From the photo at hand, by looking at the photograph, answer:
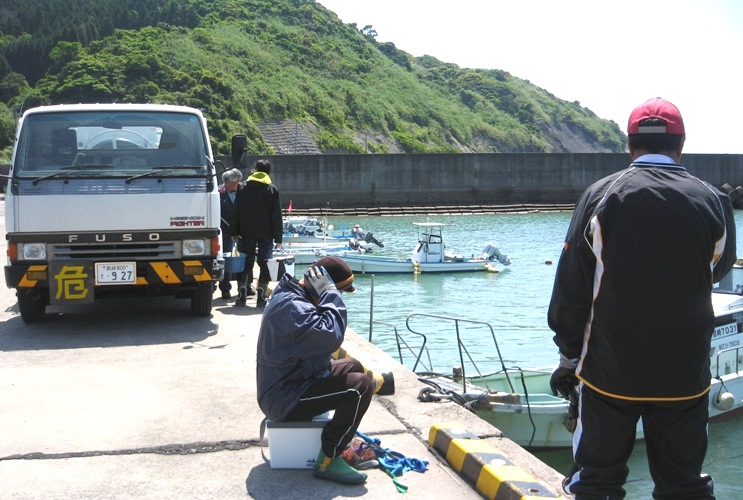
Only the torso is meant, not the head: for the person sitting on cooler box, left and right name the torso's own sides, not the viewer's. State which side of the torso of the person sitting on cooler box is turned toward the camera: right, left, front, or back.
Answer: right

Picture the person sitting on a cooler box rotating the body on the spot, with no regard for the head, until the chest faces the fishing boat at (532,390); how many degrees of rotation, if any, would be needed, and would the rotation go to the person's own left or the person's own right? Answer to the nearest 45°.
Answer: approximately 45° to the person's own left

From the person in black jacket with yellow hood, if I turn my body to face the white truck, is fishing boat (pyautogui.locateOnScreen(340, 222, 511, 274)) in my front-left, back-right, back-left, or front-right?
back-right

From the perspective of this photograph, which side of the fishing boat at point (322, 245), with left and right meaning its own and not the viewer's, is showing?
left

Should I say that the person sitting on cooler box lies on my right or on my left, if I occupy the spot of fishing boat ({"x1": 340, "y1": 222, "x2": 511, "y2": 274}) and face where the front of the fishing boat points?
on my left

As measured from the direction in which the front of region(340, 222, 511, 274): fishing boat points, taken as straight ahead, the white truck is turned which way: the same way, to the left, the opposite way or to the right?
to the left

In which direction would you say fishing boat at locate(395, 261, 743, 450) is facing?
to the viewer's left

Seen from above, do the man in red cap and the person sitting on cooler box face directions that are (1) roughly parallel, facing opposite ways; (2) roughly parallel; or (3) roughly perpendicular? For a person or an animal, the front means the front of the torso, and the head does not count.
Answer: roughly perpendicular

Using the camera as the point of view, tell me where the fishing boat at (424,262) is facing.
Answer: facing to the left of the viewer

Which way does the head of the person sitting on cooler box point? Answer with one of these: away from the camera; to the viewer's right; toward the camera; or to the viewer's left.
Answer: to the viewer's right

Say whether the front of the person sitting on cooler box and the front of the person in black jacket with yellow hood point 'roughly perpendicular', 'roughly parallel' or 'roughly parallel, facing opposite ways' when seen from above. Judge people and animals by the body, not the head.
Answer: roughly perpendicular

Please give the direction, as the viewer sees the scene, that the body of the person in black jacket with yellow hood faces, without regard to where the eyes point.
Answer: away from the camera

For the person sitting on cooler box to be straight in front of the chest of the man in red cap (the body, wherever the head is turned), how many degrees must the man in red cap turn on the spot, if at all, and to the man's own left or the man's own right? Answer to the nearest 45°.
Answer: approximately 45° to the man's own left

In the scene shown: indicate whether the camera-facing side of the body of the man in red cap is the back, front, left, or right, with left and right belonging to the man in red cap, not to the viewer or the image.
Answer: back

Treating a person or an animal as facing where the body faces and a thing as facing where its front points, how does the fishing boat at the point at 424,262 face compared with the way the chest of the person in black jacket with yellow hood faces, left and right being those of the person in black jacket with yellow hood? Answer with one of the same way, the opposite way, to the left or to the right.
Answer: to the left

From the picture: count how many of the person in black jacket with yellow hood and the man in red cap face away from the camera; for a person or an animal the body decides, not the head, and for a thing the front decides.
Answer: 2
